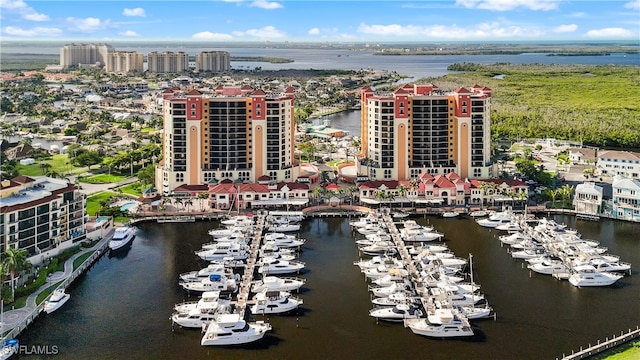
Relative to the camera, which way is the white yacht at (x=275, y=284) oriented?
to the viewer's right

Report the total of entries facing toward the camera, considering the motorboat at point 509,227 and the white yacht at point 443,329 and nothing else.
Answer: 0

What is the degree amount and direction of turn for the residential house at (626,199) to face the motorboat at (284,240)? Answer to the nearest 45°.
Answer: approximately 45° to its right

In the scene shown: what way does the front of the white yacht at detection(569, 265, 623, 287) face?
to the viewer's right

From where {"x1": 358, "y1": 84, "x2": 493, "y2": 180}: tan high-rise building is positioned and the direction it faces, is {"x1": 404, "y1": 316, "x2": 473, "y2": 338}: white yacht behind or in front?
in front

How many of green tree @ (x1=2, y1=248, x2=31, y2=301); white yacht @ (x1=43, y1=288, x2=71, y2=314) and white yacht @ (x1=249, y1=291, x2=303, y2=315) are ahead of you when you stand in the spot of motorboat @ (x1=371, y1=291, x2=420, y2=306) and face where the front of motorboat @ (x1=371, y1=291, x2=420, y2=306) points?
3

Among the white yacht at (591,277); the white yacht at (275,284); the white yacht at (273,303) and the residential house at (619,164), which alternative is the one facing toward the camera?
the residential house

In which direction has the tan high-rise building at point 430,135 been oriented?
toward the camera

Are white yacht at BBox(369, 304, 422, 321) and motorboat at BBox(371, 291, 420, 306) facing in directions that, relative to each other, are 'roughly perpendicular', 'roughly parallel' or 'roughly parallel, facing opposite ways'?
roughly parallel

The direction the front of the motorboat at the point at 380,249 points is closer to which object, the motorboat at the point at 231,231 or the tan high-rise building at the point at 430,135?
the motorboat

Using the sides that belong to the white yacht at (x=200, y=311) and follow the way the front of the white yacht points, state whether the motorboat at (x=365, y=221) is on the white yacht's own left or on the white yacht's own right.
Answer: on the white yacht's own right

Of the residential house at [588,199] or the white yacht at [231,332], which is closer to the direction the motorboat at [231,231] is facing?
the white yacht

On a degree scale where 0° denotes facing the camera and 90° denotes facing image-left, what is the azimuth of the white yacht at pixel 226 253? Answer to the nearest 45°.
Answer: approximately 90°
